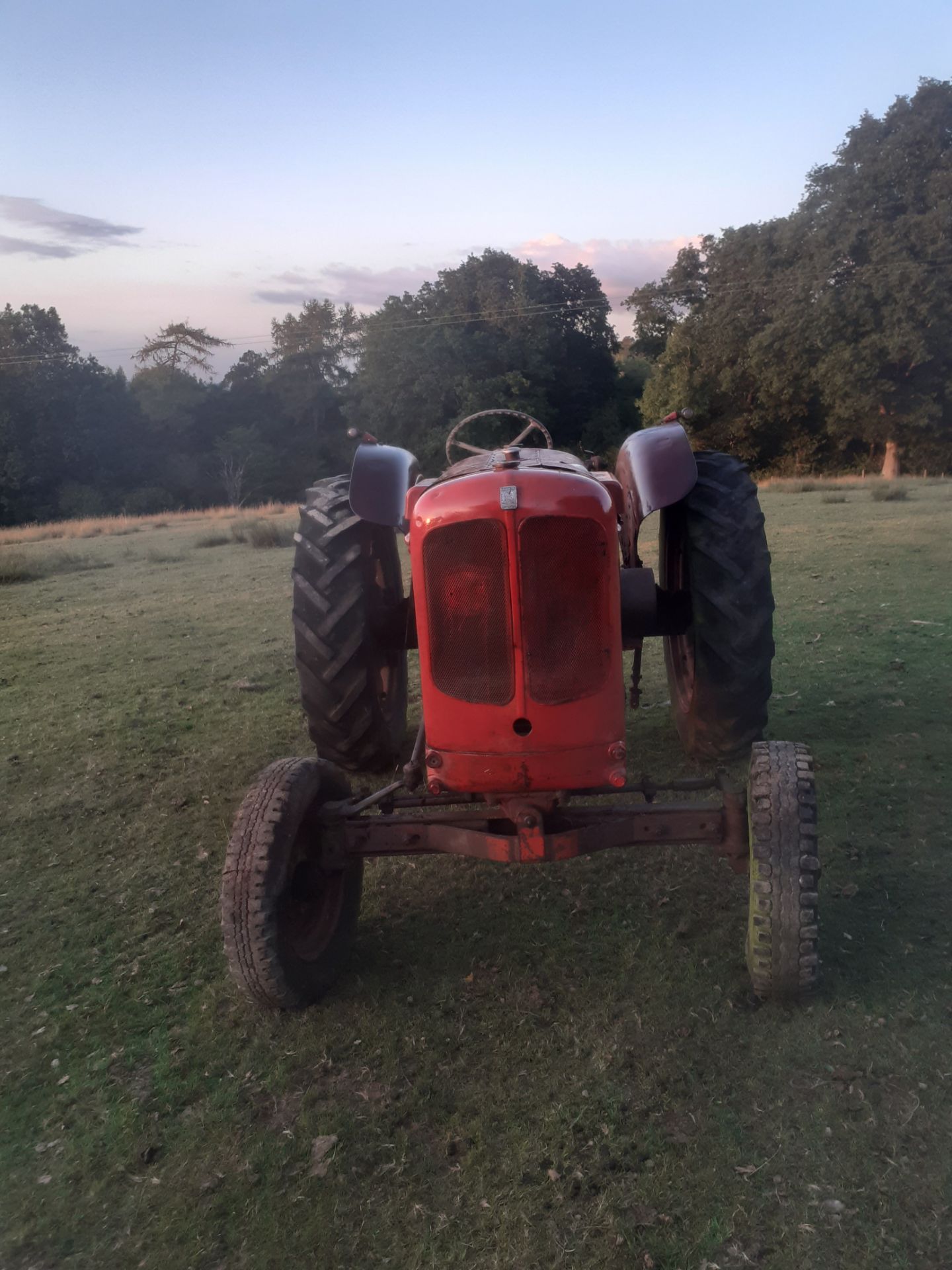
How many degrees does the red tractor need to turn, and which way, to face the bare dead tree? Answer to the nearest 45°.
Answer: approximately 180°

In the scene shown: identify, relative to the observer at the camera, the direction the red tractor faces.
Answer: facing the viewer
